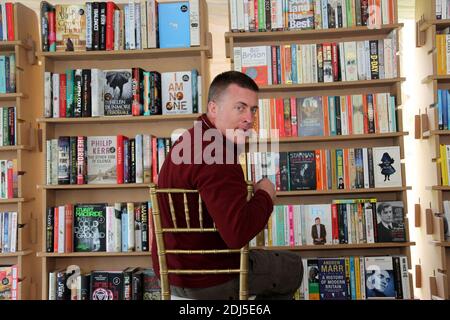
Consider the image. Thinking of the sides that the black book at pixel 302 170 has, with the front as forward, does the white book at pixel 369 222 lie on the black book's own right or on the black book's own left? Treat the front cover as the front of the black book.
on the black book's own left

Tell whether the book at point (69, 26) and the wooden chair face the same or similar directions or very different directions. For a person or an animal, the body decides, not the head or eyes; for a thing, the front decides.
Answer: very different directions

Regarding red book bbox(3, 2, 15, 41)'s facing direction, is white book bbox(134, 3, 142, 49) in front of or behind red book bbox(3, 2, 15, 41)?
in front
